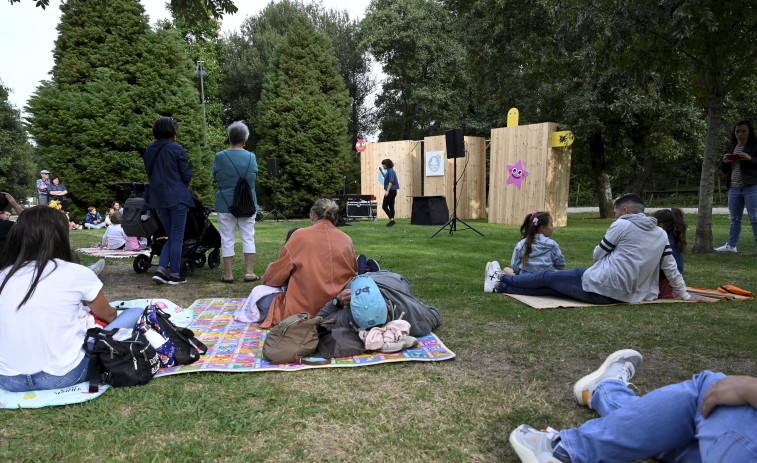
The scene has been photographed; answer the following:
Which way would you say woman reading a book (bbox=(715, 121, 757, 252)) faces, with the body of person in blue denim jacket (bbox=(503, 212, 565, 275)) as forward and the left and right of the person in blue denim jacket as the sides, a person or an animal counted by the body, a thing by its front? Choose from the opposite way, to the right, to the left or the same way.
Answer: the opposite way

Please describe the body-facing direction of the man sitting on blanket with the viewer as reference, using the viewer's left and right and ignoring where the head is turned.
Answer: facing away from the viewer and to the left of the viewer

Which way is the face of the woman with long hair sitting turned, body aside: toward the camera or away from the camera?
away from the camera

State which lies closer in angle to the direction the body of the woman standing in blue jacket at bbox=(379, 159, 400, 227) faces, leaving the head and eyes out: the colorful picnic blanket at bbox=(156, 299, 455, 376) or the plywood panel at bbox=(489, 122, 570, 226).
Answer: the colorful picnic blanket

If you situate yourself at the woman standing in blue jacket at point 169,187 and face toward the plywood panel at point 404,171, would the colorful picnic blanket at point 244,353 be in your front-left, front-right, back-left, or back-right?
back-right

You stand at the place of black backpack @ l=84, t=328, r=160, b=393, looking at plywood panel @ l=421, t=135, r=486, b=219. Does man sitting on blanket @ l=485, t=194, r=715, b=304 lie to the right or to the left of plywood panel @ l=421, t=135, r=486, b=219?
right

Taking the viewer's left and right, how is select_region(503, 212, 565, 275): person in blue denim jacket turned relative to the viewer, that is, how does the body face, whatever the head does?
facing away from the viewer and to the right of the viewer

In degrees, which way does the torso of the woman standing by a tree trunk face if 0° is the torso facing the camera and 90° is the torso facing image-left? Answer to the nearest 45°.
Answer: approximately 45°

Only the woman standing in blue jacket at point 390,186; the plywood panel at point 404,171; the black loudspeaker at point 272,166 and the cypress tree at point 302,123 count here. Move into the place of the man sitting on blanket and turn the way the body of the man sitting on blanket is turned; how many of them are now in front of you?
4
